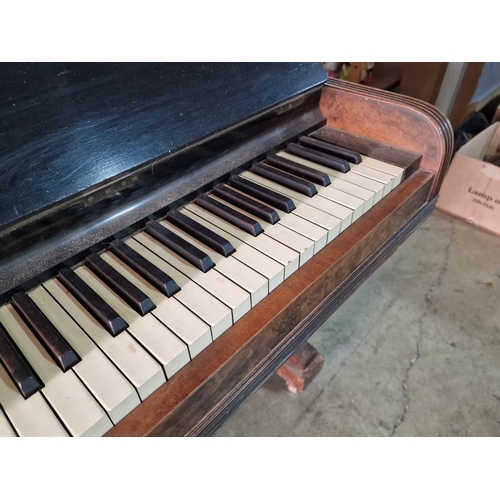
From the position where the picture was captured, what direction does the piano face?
facing the viewer and to the right of the viewer

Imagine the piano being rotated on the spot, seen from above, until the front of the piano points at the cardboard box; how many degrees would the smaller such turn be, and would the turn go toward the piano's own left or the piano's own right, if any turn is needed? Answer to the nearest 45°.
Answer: approximately 90° to the piano's own left
